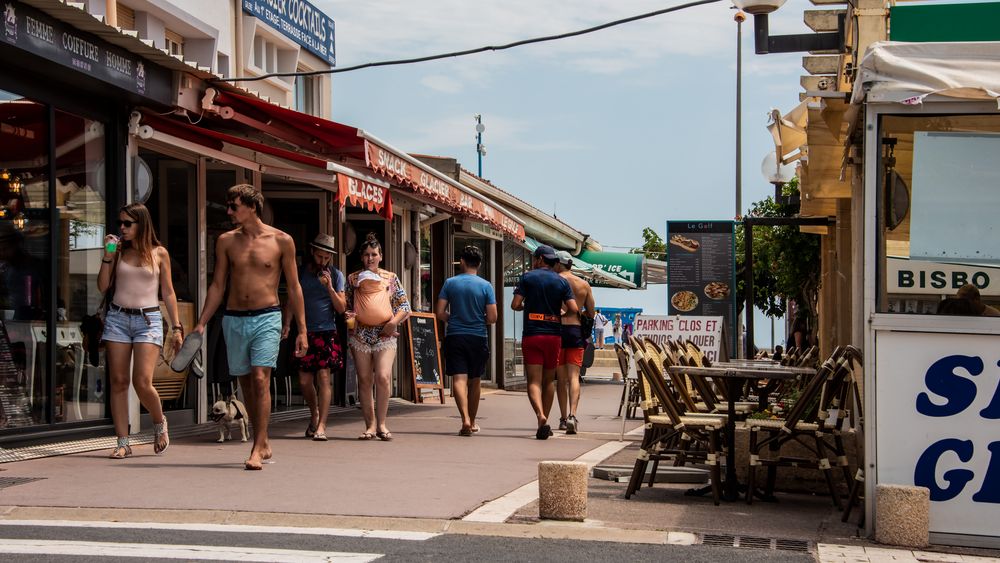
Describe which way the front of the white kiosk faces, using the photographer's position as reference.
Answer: facing the viewer

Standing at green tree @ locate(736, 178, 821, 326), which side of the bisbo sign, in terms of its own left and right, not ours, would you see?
back

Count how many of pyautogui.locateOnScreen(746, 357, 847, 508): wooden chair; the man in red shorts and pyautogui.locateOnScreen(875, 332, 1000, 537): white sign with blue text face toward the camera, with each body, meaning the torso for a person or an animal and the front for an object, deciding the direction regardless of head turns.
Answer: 1

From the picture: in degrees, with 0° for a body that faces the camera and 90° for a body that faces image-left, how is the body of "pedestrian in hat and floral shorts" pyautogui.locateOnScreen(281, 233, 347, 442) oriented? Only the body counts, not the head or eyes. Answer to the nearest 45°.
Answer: approximately 0°

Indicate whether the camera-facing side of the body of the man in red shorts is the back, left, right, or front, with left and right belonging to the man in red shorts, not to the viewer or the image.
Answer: back

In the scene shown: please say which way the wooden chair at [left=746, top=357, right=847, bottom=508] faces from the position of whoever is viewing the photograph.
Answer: facing to the left of the viewer

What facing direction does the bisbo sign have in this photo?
toward the camera

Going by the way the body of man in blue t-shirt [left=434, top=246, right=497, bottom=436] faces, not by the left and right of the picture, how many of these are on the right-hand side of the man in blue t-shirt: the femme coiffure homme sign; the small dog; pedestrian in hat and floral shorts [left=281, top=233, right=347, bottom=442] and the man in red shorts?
1

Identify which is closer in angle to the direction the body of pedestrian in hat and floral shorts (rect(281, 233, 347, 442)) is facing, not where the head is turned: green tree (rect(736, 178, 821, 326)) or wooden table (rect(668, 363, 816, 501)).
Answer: the wooden table

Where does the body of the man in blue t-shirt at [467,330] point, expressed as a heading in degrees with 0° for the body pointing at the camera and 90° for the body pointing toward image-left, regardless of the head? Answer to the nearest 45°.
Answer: approximately 180°
